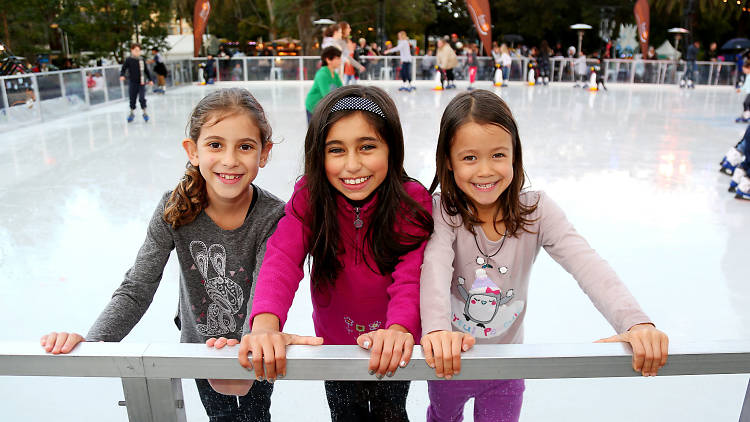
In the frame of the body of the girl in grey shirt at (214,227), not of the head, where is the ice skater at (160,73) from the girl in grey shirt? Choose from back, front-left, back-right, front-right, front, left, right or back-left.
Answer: back

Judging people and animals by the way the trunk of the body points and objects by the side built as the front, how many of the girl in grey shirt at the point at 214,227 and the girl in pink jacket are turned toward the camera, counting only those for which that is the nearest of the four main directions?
2

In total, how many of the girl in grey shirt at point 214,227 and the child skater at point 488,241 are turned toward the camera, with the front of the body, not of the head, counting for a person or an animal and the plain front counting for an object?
2

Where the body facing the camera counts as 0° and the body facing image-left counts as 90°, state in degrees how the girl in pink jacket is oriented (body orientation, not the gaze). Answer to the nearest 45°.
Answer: approximately 0°

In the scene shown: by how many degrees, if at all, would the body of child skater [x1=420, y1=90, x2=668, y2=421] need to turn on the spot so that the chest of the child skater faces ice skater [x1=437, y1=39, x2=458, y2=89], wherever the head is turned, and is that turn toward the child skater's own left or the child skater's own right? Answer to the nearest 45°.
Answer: approximately 180°

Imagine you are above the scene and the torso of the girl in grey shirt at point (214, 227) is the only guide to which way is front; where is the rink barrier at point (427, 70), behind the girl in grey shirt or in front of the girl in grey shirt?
behind

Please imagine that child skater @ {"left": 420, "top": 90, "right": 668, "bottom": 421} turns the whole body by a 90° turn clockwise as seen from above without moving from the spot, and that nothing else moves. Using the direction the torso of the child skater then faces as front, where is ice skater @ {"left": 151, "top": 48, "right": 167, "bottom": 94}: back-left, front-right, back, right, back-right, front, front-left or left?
front-right
